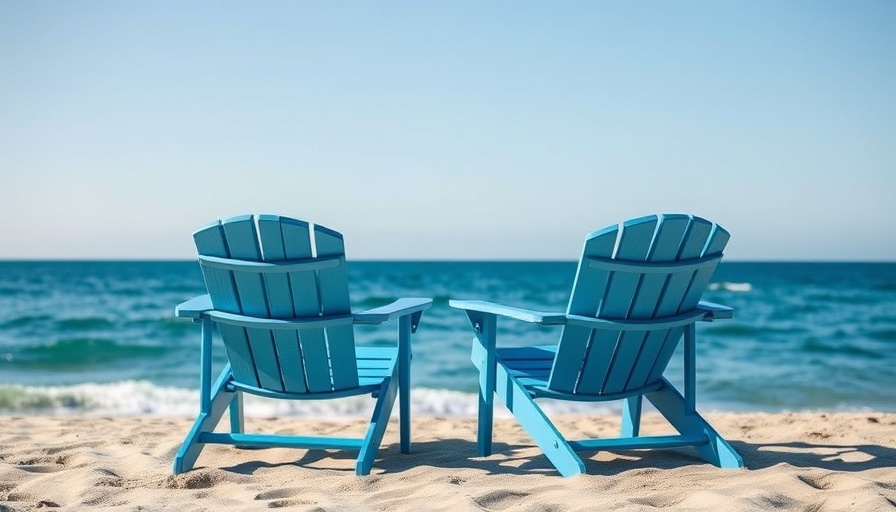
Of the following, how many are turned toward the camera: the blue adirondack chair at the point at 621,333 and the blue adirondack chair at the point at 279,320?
0

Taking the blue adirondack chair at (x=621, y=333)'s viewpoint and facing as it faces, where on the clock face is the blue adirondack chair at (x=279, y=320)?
the blue adirondack chair at (x=279, y=320) is roughly at 10 o'clock from the blue adirondack chair at (x=621, y=333).

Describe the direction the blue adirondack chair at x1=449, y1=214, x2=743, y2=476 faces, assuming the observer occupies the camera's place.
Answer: facing away from the viewer and to the left of the viewer

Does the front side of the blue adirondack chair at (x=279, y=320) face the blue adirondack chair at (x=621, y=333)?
no

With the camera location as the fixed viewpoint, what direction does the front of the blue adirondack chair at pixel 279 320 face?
facing away from the viewer and to the right of the viewer
